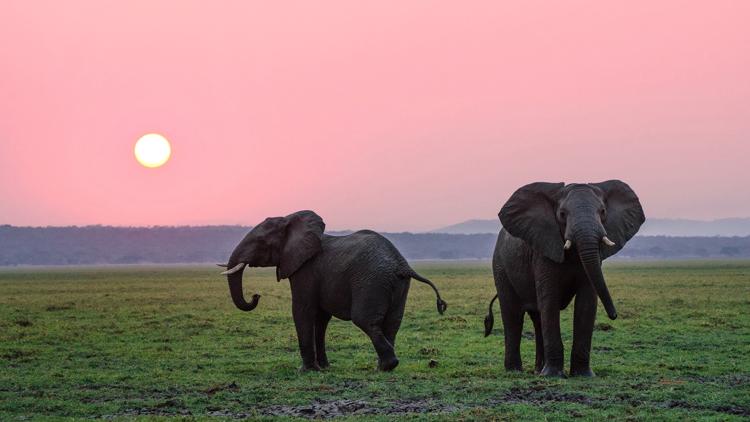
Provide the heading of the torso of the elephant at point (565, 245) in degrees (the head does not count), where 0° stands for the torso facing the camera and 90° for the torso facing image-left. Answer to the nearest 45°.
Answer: approximately 315°

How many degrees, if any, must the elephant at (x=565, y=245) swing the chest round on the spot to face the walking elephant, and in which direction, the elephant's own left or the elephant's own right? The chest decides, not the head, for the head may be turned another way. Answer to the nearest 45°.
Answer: approximately 135° to the elephant's own right
